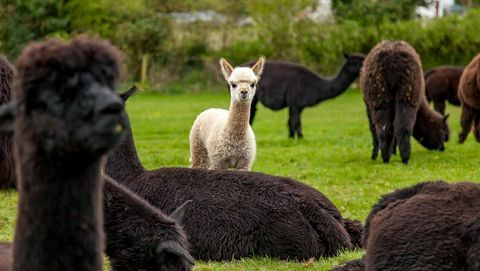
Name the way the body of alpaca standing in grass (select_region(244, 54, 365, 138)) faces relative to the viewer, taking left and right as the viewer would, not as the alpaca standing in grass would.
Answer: facing to the right of the viewer

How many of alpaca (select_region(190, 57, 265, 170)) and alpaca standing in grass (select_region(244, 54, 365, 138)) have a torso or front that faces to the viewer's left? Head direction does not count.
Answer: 0

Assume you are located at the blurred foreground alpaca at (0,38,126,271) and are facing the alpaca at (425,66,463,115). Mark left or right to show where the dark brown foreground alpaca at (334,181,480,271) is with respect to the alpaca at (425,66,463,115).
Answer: right

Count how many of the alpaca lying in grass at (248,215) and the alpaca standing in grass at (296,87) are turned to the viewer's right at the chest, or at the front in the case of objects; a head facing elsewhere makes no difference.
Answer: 1

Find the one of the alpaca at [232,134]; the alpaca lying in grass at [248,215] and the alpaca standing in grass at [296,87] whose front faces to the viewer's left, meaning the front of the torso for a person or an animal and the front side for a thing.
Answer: the alpaca lying in grass

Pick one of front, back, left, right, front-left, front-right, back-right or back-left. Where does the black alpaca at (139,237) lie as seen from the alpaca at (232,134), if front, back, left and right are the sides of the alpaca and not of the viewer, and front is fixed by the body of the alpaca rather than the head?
front-right

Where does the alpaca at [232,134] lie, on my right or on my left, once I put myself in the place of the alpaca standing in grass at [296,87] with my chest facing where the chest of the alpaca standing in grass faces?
on my right

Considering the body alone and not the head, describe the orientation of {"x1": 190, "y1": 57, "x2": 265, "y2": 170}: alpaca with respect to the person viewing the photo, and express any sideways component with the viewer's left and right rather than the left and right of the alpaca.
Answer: facing the viewer and to the right of the viewer

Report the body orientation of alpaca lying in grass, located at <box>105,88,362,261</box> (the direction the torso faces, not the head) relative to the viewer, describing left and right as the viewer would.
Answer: facing to the left of the viewer
